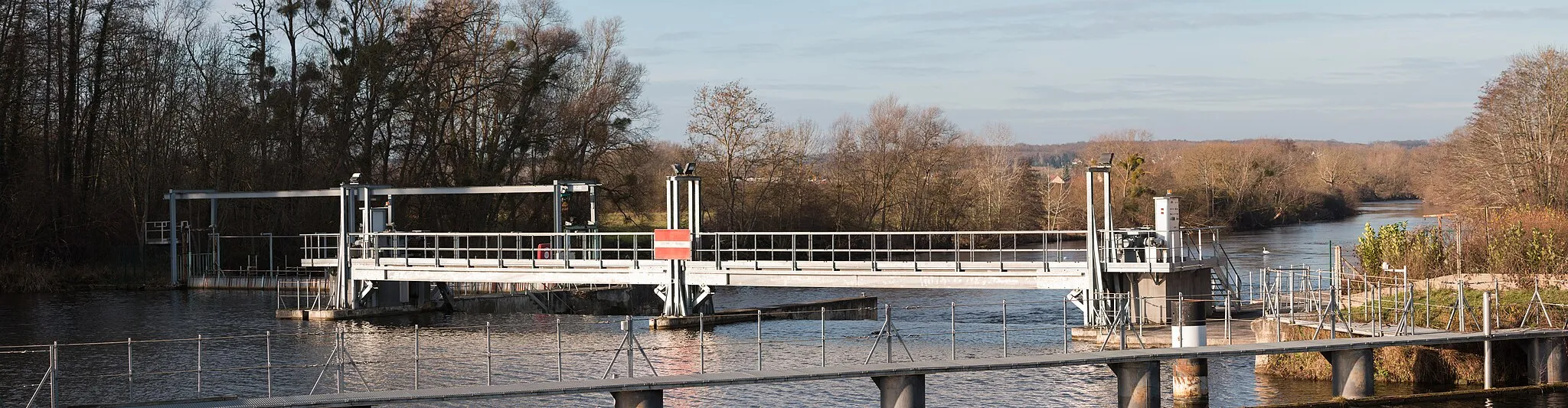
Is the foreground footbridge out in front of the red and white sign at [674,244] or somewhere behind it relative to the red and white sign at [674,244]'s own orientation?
in front

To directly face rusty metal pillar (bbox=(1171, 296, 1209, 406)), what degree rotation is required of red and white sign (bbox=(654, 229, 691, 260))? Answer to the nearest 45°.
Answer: approximately 45° to its left

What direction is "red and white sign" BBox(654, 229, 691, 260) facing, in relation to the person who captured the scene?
facing the viewer
